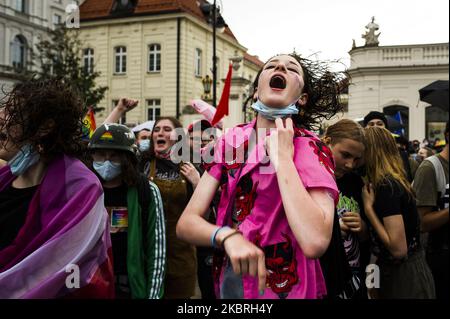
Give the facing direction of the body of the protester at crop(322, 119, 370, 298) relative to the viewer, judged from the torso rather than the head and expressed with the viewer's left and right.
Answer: facing the viewer and to the right of the viewer

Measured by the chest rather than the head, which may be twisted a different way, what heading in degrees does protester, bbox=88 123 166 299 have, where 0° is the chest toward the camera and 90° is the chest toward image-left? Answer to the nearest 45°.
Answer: approximately 45°

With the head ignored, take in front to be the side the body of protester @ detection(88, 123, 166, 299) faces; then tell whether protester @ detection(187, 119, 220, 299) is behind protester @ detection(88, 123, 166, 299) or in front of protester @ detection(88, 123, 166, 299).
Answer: behind

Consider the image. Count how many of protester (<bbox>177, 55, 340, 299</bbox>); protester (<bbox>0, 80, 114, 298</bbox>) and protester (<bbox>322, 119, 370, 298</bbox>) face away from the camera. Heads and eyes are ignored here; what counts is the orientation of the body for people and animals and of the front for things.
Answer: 0

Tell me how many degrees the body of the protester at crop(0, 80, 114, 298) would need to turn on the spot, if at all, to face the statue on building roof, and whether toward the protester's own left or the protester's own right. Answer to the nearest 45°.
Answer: approximately 180°

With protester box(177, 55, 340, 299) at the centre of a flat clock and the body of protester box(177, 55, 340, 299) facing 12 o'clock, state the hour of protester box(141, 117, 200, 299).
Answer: protester box(141, 117, 200, 299) is roughly at 4 o'clock from protester box(177, 55, 340, 299).

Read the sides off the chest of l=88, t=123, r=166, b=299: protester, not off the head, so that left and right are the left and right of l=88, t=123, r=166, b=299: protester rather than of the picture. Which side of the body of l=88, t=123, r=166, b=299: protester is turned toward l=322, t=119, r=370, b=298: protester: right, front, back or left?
left

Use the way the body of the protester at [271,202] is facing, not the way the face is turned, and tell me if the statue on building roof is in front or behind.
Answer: behind

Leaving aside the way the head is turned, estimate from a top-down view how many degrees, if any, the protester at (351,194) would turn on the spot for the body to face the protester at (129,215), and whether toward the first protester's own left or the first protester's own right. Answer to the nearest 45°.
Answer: approximately 135° to the first protester's own right
